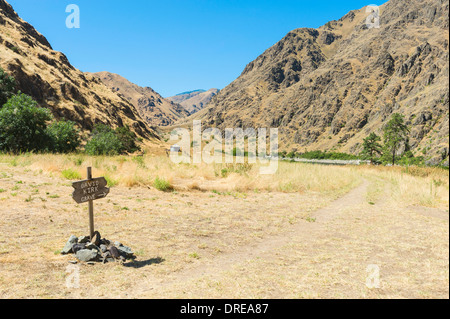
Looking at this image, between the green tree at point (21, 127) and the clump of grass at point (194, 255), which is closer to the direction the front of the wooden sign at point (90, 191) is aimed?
the clump of grass

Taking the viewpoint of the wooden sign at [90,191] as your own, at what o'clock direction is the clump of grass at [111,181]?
The clump of grass is roughly at 6 o'clock from the wooden sign.

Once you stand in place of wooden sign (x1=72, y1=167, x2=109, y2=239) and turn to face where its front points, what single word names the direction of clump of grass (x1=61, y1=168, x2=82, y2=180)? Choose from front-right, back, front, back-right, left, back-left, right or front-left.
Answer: back

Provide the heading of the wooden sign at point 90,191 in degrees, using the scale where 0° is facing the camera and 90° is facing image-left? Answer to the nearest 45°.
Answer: approximately 0°

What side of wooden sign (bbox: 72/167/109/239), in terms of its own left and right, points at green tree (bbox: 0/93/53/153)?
back

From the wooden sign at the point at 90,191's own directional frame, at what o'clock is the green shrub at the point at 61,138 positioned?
The green shrub is roughly at 6 o'clock from the wooden sign.

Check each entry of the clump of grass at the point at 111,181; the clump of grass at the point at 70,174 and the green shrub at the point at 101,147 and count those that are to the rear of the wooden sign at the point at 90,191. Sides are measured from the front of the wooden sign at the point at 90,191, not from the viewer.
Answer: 3

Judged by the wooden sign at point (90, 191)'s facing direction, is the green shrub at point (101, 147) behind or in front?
behind
